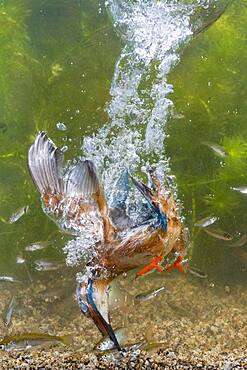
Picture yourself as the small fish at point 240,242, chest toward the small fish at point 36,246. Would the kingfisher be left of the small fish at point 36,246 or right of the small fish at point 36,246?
left

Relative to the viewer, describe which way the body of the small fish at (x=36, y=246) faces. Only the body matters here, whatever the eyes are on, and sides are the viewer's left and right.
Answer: facing to the left of the viewer

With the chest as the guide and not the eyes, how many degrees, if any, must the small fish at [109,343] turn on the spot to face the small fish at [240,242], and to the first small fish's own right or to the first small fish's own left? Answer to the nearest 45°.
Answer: approximately 135° to the first small fish's own right

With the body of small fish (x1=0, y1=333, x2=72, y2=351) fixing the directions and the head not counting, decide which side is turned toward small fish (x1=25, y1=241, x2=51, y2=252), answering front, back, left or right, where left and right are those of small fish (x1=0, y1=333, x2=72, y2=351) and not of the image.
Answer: right

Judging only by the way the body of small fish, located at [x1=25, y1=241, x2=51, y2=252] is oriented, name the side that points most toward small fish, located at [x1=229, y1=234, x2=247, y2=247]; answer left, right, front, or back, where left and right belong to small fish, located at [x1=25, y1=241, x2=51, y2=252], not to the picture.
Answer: back

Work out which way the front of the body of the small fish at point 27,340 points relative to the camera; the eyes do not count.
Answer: to the viewer's left

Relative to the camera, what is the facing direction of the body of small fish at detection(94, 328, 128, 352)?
to the viewer's left
